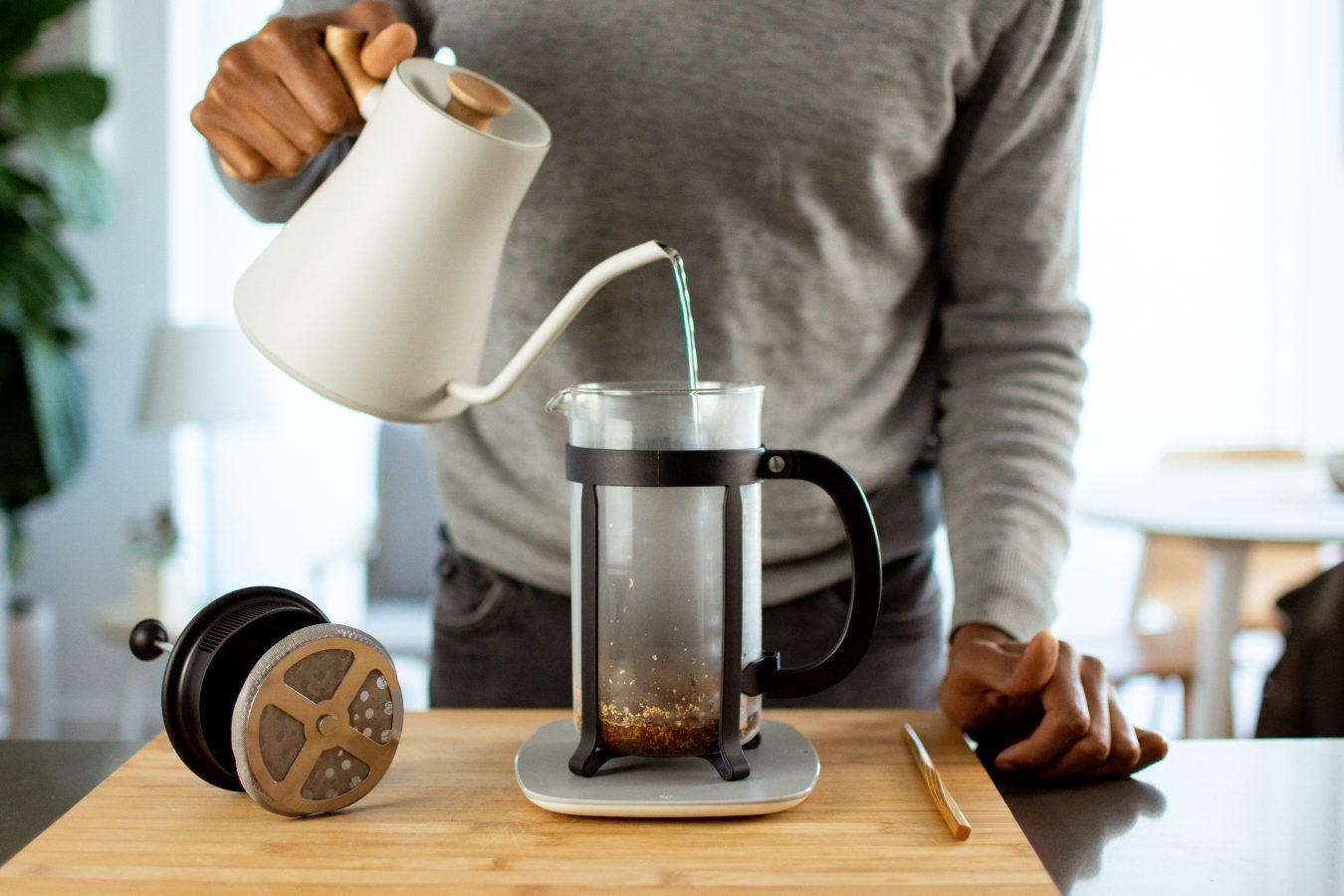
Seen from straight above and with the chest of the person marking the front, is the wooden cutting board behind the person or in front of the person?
in front

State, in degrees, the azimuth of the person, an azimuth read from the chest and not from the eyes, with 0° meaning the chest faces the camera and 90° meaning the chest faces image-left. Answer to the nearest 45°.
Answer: approximately 0°

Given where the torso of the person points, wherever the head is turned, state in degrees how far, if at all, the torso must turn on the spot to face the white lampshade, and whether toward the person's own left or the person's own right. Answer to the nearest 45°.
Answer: approximately 135° to the person's own right

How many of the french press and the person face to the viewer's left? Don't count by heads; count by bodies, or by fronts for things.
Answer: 1

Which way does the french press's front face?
to the viewer's left

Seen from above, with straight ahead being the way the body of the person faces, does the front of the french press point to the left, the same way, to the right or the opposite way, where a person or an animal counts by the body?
to the right

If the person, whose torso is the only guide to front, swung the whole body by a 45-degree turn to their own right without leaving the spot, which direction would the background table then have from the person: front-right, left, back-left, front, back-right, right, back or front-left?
back

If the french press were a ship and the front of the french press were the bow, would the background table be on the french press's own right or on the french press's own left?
on the french press's own right
